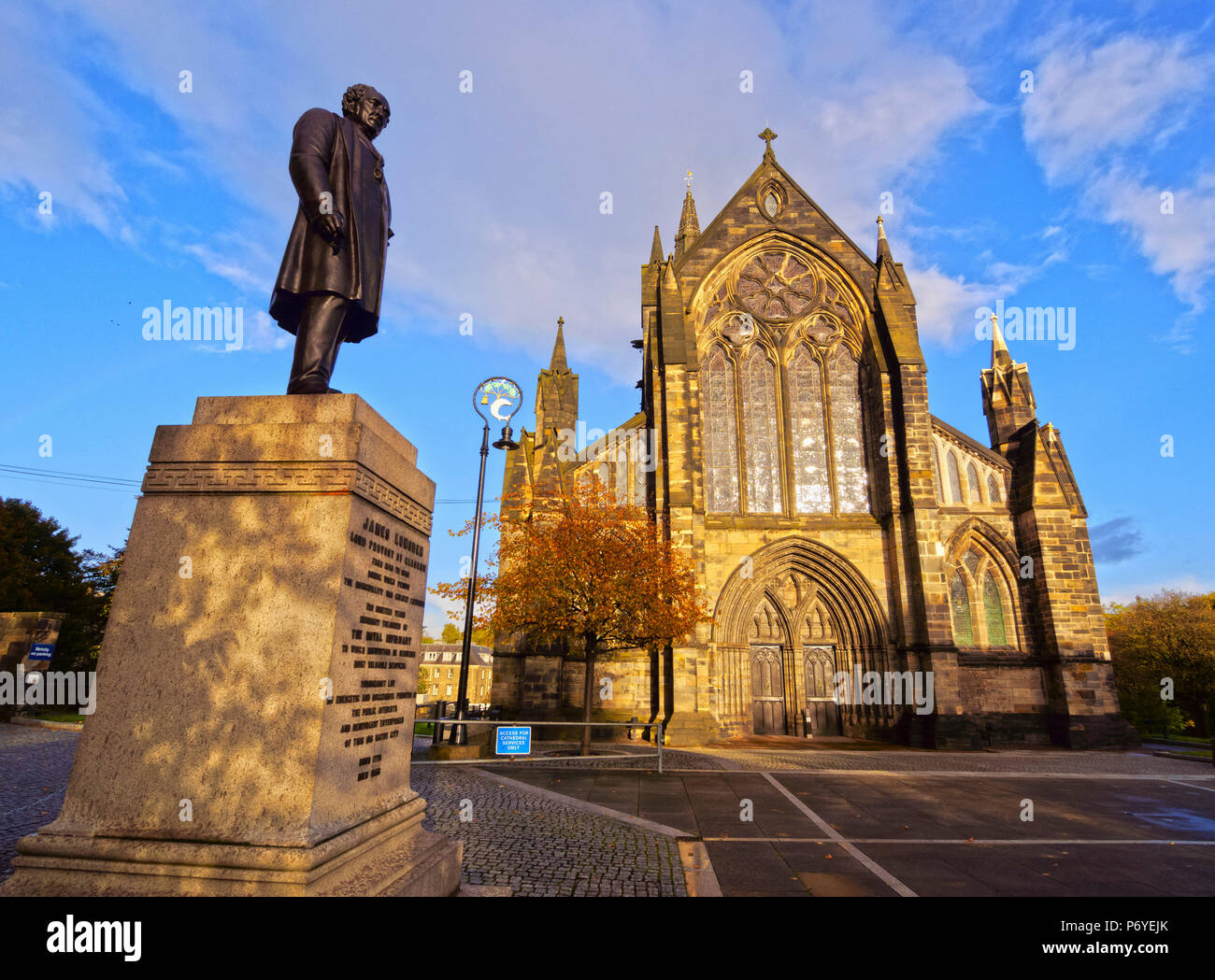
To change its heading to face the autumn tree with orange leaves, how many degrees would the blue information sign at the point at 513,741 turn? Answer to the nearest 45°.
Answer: approximately 135° to its left

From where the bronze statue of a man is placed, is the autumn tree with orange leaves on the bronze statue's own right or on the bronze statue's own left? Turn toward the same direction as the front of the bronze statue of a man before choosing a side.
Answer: on the bronze statue's own left

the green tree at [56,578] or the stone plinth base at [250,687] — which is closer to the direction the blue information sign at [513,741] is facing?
the stone plinth base

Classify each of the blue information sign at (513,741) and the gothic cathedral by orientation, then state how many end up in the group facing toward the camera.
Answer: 2

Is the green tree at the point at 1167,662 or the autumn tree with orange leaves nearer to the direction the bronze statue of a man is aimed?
the green tree

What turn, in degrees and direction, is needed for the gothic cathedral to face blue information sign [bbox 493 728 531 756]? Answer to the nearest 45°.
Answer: approximately 45° to its right

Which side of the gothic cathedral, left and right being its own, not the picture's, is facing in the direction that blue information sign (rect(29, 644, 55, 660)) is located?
right

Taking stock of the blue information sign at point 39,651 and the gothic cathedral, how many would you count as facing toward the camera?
2
